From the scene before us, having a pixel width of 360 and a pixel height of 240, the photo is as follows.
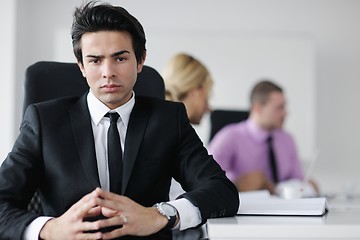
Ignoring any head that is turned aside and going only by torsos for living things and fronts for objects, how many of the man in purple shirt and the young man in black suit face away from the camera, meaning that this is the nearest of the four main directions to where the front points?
0

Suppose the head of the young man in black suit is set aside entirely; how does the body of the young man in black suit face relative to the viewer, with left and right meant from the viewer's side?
facing the viewer

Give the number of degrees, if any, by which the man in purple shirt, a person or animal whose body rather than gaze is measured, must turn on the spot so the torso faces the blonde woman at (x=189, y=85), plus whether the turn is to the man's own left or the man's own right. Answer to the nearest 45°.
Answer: approximately 45° to the man's own right

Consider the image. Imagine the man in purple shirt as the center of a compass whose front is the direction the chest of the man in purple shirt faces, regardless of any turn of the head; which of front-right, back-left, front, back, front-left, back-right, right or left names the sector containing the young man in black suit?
front-right

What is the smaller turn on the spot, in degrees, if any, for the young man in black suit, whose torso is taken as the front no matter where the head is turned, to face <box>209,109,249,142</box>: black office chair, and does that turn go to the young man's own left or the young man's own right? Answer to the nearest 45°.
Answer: approximately 180°
